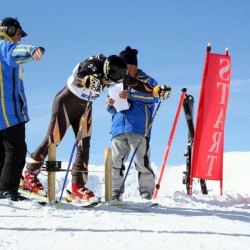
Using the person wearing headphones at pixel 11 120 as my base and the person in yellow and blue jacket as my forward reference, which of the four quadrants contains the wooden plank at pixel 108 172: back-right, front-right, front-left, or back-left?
front-right

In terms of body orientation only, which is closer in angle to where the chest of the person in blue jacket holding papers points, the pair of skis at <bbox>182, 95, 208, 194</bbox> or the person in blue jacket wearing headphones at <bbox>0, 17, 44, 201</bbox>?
the person in blue jacket wearing headphones

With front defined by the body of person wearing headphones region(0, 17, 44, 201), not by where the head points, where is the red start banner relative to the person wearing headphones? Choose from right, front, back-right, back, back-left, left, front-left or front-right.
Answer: front-left

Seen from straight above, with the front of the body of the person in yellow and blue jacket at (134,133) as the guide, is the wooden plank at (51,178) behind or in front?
in front

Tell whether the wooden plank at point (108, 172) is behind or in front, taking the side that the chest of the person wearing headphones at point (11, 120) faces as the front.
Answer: in front

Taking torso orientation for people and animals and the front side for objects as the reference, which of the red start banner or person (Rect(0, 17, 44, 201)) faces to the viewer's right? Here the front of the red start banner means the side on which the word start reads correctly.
the person

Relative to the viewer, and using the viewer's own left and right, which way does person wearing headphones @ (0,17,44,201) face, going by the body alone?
facing to the right of the viewer
